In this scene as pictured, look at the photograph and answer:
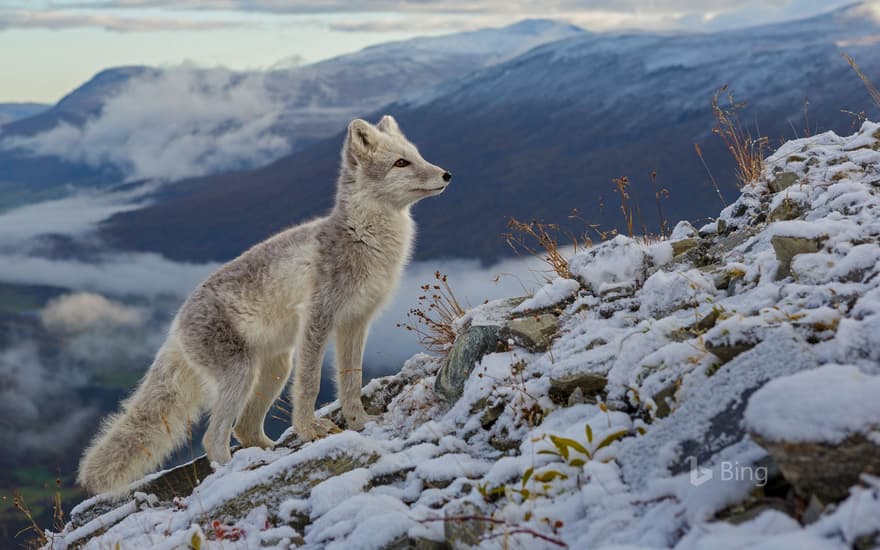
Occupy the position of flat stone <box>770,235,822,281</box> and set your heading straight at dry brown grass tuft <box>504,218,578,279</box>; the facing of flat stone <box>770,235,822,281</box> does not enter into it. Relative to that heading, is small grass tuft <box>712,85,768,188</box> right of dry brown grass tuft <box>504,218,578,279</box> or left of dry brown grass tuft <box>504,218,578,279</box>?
right

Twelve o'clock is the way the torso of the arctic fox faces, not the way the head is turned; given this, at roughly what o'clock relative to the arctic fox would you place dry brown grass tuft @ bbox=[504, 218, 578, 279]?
The dry brown grass tuft is roughly at 12 o'clock from the arctic fox.

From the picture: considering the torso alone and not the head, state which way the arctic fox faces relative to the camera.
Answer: to the viewer's right
